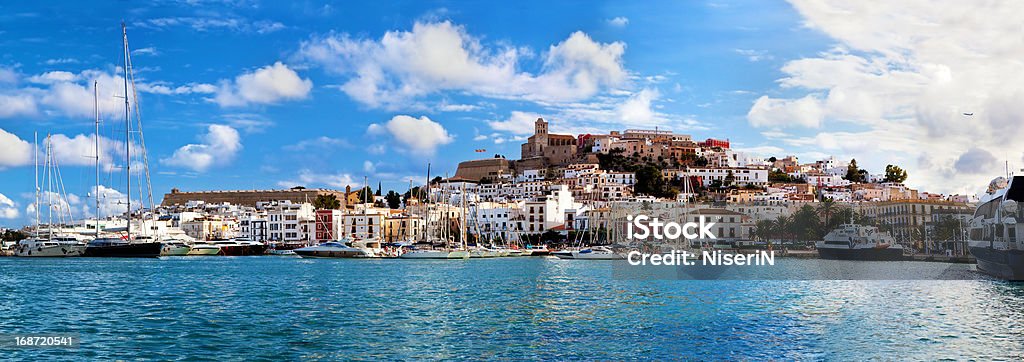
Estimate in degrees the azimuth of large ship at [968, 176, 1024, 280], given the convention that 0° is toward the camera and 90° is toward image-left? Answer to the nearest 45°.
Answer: approximately 135°
